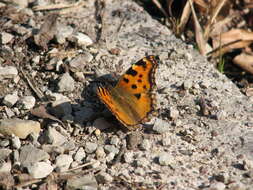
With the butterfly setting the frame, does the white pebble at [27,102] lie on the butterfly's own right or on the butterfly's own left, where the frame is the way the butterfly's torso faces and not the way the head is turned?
on the butterfly's own left

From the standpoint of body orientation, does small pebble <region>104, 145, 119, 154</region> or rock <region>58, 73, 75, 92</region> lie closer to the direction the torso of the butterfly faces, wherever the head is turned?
the rock

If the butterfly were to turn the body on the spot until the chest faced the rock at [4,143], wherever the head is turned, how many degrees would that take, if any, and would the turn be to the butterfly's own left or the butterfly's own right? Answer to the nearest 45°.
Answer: approximately 90° to the butterfly's own left

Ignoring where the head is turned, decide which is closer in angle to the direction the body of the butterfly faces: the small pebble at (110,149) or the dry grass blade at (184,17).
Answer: the dry grass blade
